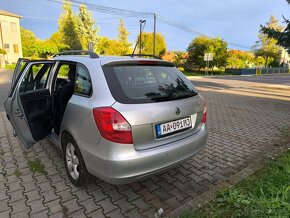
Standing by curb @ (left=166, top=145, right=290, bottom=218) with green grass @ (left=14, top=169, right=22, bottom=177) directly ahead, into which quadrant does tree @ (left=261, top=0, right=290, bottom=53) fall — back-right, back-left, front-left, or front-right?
back-right

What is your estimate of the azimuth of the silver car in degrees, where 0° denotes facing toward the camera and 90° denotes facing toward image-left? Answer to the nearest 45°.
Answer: approximately 135°

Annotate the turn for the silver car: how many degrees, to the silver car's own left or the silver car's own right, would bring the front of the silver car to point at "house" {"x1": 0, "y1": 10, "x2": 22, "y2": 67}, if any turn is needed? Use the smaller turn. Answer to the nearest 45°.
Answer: approximately 45° to the silver car's own right

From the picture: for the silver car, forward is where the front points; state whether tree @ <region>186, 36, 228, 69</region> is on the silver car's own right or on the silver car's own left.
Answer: on the silver car's own right

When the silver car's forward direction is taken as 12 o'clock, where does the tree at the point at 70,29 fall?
The tree is roughly at 1 o'clock from the silver car.

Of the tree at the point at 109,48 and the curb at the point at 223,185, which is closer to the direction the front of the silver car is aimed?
the tree
